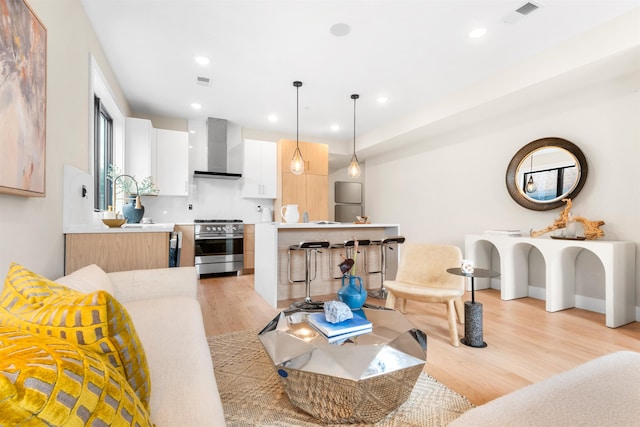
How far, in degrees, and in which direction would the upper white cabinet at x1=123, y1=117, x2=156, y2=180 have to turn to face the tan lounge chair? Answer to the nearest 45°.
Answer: approximately 45° to its right

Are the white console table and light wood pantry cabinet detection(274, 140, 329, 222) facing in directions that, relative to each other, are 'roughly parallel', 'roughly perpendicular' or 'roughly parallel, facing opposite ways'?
roughly perpendicular

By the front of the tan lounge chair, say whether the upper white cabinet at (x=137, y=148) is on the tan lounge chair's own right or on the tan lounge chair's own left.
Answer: on the tan lounge chair's own right

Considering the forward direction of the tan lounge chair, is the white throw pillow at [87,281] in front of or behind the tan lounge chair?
in front

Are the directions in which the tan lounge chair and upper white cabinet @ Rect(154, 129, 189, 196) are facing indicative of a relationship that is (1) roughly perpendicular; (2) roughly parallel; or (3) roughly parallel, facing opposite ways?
roughly perpendicular

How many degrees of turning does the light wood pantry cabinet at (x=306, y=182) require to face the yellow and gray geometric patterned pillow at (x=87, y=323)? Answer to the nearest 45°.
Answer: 0° — it already faces it

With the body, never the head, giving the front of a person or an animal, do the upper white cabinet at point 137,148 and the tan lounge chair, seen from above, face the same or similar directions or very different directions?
very different directions

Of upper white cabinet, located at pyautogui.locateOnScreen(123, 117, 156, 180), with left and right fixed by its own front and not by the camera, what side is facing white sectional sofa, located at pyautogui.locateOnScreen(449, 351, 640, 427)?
right

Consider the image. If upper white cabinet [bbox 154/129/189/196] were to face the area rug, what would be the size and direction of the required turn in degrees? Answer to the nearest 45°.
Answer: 0° — it already faces it

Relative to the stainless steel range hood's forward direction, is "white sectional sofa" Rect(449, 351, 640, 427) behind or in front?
in front

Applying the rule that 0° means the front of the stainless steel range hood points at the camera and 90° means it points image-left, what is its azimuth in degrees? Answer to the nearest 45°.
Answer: approximately 0°

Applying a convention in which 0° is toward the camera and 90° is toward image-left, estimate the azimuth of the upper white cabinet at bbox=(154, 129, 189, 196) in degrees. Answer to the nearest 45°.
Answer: approximately 0°

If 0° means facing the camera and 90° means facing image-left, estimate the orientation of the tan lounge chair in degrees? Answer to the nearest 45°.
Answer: approximately 45°
